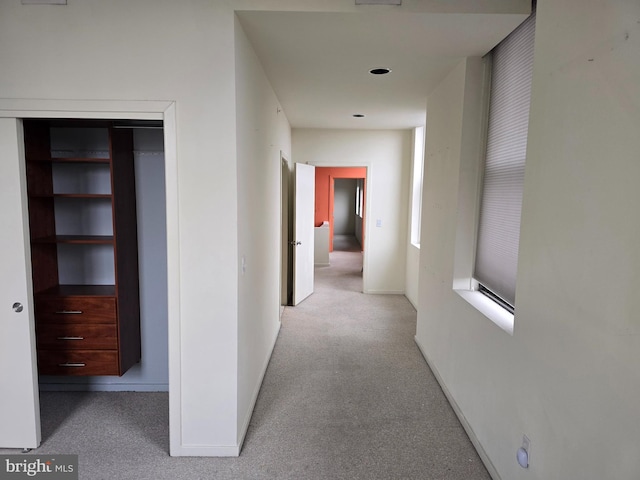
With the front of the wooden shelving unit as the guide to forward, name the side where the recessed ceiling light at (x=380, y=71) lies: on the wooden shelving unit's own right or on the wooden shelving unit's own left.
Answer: on the wooden shelving unit's own left

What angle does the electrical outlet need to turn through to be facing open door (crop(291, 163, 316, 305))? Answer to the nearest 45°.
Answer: approximately 90° to its right

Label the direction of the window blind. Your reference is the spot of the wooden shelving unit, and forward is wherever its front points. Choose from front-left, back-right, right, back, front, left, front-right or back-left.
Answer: left

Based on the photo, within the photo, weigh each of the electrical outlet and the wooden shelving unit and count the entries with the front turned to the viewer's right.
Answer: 0

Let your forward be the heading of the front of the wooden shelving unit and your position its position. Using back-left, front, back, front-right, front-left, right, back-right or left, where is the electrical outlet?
left

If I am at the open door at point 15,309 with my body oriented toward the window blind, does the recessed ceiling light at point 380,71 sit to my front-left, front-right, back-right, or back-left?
front-left

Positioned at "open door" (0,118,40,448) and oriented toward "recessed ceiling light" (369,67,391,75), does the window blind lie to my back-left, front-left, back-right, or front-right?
front-right

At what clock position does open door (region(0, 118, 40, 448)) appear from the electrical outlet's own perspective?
The open door is roughly at 1 o'clock from the electrical outlet.

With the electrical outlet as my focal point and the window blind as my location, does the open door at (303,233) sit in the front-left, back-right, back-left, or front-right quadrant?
back-right

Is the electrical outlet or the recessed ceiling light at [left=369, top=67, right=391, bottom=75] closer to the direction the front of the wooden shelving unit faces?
the electrical outlet

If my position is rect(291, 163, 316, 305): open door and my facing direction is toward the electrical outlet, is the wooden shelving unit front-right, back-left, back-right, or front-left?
front-right

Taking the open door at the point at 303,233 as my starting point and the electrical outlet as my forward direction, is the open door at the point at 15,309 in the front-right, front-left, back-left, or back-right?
front-right

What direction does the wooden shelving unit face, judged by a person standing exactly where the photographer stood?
facing the viewer and to the left of the viewer
